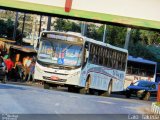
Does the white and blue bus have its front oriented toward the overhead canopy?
no
